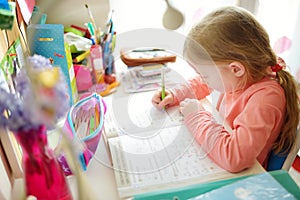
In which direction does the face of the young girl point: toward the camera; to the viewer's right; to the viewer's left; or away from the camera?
to the viewer's left

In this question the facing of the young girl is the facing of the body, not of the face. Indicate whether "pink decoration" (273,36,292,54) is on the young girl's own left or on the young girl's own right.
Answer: on the young girl's own right

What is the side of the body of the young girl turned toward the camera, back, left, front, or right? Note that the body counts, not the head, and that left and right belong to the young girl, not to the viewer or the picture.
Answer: left
